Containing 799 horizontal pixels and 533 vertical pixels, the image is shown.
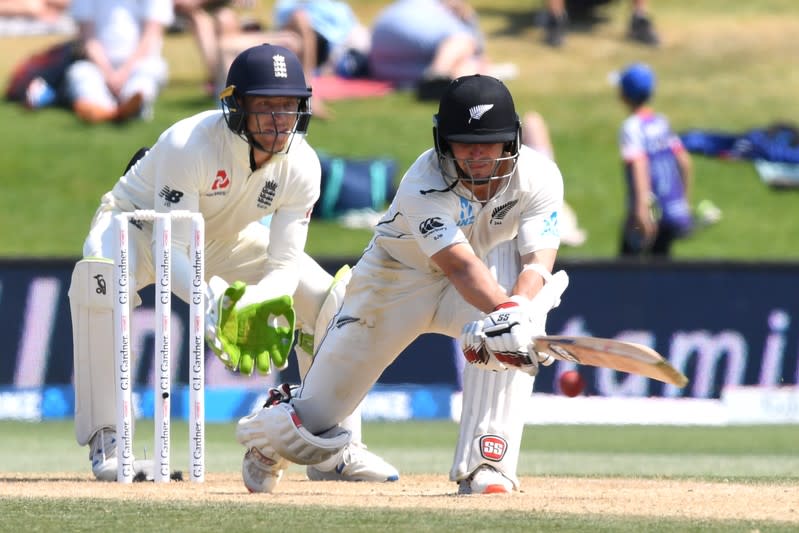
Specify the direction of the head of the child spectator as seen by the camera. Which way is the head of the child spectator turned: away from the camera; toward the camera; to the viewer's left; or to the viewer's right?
away from the camera

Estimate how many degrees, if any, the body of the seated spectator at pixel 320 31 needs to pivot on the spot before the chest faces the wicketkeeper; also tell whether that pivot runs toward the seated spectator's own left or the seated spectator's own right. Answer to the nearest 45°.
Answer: approximately 45° to the seated spectator's own left

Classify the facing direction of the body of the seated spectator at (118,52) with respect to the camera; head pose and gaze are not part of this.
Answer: toward the camera

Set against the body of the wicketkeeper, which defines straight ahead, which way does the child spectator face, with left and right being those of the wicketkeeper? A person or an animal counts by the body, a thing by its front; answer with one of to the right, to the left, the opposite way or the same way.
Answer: the opposite way

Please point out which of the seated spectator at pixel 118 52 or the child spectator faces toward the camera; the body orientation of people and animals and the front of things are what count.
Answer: the seated spectator

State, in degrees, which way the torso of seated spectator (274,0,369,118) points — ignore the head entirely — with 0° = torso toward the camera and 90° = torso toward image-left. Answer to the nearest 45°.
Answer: approximately 45°

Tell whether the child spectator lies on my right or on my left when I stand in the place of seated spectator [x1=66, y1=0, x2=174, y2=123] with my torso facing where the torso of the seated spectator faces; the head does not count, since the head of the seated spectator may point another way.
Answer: on my left

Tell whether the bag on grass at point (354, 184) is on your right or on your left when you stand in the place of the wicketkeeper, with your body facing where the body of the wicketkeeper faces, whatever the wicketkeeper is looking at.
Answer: on your left

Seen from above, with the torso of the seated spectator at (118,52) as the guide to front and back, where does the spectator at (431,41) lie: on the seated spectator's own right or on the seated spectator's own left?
on the seated spectator's own left

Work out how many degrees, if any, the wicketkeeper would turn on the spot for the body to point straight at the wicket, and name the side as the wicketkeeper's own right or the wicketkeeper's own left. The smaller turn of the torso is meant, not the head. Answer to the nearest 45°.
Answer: approximately 90° to the wicketkeeper's own right

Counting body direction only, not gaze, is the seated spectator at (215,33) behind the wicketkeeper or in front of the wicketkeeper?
behind

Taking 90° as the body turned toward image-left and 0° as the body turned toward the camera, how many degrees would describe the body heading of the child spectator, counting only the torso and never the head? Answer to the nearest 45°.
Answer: approximately 135°

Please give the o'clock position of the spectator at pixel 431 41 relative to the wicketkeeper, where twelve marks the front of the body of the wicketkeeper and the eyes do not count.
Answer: The spectator is roughly at 8 o'clock from the wicketkeeper.

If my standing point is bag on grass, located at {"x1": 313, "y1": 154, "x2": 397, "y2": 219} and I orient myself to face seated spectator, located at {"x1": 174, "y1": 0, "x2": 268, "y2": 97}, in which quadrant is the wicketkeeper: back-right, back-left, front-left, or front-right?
back-left

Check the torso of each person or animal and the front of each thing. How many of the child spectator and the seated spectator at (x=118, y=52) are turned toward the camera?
1
